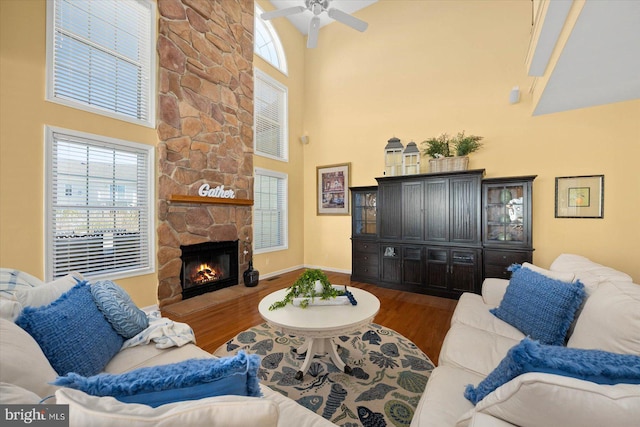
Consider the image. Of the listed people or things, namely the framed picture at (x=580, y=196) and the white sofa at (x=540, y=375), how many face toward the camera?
1

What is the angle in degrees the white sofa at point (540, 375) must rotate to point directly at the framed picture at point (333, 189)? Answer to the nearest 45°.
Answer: approximately 45° to its right

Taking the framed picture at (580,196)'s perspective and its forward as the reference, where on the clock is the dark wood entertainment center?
The dark wood entertainment center is roughly at 2 o'clock from the framed picture.

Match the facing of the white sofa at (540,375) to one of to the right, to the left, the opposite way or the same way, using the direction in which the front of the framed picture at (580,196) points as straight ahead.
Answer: to the right

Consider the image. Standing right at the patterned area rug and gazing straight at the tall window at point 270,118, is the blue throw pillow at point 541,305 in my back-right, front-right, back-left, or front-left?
back-right

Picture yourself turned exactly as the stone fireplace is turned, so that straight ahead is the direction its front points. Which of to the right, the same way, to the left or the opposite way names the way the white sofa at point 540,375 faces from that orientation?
the opposite way

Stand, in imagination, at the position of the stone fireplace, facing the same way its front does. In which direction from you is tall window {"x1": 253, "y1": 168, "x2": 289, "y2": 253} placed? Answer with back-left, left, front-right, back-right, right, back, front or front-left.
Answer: left

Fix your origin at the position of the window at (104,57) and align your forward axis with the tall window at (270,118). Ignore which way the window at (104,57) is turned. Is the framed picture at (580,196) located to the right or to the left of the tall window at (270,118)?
right

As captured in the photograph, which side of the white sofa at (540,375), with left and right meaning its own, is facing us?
left

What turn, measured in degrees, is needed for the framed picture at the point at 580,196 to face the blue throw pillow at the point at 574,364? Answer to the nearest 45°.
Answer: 0° — it already faces it

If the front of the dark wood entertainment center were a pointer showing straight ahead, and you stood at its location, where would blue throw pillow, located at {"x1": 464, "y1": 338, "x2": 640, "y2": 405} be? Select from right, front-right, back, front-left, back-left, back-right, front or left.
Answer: front-left
